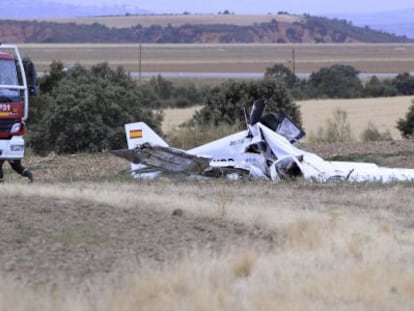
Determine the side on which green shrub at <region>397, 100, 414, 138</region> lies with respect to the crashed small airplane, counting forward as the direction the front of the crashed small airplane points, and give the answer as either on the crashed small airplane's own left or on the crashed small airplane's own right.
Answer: on the crashed small airplane's own left

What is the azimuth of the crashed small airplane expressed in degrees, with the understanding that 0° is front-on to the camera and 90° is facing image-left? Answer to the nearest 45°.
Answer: approximately 270°

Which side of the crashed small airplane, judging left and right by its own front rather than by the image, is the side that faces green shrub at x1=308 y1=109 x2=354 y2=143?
left

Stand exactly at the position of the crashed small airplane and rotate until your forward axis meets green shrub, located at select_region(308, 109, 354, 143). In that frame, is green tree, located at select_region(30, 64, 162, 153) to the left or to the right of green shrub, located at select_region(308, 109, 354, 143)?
left

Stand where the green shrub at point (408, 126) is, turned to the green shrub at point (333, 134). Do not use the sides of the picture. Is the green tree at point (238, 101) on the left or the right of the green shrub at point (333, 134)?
right

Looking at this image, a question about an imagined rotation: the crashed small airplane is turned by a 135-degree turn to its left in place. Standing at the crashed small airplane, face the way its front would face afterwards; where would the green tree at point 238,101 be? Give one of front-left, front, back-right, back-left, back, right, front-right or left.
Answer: front-right

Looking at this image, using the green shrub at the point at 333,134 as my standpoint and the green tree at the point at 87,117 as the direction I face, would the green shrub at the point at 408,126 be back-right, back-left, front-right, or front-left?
back-right

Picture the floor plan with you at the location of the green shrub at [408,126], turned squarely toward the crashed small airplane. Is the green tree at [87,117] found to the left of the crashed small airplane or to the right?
right

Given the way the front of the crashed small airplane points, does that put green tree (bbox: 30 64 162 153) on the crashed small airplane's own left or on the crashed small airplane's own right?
on the crashed small airplane's own left
